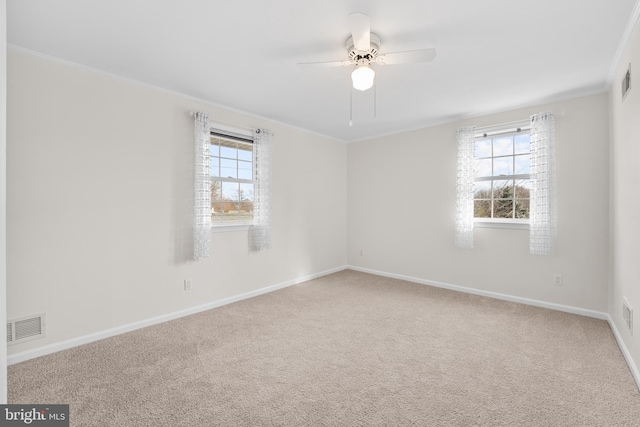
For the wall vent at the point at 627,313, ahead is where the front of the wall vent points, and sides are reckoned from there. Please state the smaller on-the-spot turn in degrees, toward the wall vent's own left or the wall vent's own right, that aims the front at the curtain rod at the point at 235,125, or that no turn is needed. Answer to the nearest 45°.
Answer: approximately 45° to the wall vent's own left

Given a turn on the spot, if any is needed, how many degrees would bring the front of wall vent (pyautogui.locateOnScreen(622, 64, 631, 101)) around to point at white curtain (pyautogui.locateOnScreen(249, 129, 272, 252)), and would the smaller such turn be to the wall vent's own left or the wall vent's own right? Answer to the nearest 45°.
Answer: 0° — it already faces it

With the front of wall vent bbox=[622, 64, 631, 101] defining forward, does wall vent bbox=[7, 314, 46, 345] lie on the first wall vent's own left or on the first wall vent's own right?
on the first wall vent's own left

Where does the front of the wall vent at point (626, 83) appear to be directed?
to the viewer's left

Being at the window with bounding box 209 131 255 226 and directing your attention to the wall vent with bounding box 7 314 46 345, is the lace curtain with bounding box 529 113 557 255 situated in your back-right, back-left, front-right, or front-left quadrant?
back-left

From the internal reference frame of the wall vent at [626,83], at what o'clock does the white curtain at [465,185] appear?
The white curtain is roughly at 1 o'clock from the wall vent.

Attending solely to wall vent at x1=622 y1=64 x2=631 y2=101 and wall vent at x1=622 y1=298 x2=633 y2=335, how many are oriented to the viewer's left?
2

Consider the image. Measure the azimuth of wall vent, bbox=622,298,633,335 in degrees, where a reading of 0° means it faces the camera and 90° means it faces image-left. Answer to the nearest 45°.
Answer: approximately 90°

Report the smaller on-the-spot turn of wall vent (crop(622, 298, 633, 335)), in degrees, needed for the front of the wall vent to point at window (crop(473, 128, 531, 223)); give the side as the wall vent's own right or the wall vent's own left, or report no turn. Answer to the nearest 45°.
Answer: approximately 45° to the wall vent's own right
